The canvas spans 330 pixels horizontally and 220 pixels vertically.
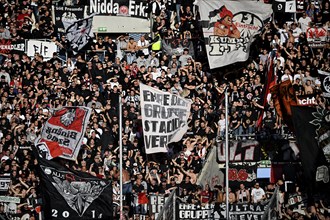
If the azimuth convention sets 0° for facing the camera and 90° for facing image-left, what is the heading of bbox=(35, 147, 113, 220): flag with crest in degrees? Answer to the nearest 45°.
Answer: approximately 0°

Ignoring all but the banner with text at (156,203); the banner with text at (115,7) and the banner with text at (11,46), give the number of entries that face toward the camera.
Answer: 3

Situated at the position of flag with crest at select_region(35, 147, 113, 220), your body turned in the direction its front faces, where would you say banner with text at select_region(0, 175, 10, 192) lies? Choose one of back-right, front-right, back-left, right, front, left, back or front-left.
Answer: back-right

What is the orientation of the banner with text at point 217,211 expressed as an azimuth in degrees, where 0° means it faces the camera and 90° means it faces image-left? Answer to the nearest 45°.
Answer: approximately 0°

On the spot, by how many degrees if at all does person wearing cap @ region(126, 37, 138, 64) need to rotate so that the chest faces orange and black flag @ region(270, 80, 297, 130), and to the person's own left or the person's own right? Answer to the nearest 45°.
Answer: approximately 45° to the person's own left
